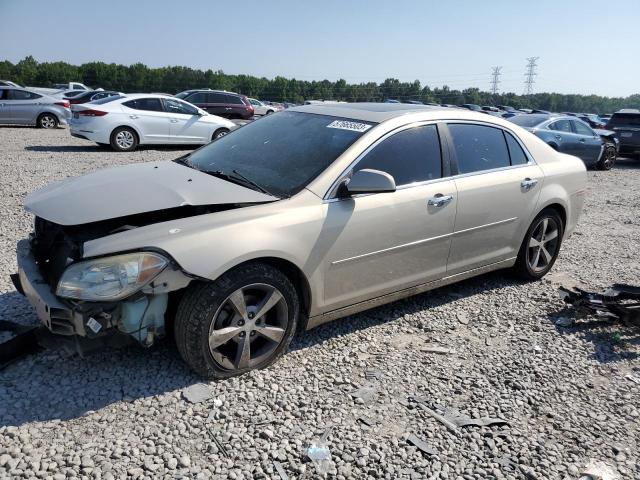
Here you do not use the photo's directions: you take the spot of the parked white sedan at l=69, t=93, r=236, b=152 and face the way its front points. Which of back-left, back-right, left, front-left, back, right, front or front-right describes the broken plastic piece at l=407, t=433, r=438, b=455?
back-right

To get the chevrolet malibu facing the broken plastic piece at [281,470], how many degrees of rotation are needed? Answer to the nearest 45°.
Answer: approximately 45° to its left

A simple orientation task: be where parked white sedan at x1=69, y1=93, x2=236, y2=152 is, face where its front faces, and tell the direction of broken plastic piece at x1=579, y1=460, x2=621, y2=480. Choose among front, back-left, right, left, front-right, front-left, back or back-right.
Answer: back-right

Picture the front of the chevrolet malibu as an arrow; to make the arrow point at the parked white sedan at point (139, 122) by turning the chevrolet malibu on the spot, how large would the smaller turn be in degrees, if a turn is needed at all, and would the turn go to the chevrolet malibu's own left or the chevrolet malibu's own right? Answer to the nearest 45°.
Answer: approximately 135° to the chevrolet malibu's own right

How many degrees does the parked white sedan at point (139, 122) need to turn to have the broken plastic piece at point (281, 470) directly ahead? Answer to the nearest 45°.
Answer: approximately 135° to its right

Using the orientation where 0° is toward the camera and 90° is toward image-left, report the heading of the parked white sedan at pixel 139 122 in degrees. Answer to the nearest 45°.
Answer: approximately 225°

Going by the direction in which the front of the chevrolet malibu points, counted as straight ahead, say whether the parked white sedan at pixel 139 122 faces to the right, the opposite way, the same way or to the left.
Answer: the opposite way

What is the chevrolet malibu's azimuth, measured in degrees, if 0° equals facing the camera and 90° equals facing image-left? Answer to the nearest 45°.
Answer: approximately 45°

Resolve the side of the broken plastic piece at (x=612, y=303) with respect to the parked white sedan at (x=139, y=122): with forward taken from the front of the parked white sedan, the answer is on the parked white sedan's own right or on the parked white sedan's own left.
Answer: on the parked white sedan's own right

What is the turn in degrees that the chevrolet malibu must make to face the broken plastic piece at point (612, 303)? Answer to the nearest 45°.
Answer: approximately 135° to its left

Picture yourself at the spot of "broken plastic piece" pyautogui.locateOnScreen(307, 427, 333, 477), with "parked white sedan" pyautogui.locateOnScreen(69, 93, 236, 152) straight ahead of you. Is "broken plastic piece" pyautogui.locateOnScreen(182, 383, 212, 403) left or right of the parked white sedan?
left
